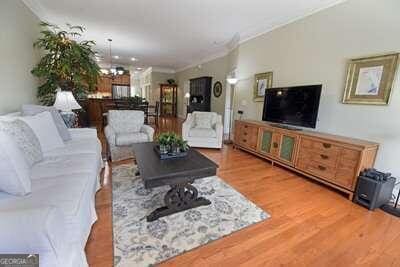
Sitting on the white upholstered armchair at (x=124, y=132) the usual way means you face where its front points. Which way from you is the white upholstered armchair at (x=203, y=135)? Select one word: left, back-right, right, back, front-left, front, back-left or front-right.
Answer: front-left

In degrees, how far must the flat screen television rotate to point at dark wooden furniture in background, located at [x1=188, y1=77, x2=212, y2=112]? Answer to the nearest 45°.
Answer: approximately 90° to its right

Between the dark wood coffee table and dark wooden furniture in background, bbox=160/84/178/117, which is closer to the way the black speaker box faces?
the dark wood coffee table

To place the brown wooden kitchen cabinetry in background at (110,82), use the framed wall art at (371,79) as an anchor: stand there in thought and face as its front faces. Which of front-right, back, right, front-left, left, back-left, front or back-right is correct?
front-right

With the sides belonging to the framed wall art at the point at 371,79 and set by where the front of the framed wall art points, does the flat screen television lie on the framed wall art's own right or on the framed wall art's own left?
on the framed wall art's own right

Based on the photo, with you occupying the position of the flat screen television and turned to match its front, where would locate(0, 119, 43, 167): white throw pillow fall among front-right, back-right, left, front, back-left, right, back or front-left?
front

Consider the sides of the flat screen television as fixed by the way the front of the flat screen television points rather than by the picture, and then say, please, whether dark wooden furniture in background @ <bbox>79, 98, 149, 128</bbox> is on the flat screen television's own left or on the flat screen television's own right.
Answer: on the flat screen television's own right

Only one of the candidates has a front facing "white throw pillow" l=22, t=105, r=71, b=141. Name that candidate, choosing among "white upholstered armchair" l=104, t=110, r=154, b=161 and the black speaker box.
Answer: the black speaker box

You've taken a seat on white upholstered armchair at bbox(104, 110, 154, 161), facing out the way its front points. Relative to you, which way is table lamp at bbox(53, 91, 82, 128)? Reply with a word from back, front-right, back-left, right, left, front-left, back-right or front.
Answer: back-right

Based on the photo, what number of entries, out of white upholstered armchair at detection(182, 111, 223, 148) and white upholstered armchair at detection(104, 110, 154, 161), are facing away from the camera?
0

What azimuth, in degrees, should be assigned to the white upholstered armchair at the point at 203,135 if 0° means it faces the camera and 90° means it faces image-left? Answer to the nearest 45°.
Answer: approximately 0°

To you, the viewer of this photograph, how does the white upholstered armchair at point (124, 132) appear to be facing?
facing the viewer and to the right of the viewer

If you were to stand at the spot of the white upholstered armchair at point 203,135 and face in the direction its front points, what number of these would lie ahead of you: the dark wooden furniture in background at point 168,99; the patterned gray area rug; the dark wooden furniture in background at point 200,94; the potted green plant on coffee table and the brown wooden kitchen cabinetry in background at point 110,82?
2

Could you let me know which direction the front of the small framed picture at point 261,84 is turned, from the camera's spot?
facing the viewer and to the left of the viewer

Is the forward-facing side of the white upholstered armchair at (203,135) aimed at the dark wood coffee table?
yes
